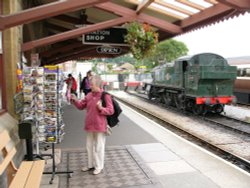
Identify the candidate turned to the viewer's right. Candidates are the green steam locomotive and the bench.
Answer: the bench

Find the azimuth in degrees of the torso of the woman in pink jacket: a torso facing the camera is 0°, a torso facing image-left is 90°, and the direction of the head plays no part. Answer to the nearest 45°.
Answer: approximately 45°

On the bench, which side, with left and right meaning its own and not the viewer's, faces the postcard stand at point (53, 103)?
left

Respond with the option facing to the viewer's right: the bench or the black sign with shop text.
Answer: the bench

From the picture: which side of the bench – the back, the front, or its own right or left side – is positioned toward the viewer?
right

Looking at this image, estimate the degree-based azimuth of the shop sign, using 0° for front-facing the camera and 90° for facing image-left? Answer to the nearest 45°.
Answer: approximately 0°

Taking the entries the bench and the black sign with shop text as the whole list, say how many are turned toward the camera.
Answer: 1

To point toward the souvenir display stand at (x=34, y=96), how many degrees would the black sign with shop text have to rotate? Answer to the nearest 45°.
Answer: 0° — it already faces it
